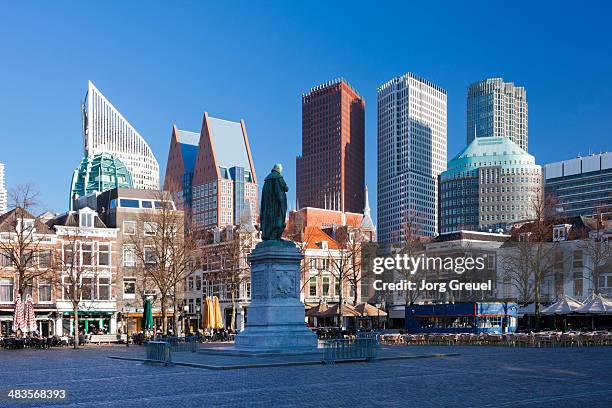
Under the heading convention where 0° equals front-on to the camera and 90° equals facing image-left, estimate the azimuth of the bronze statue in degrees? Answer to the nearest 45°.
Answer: approximately 225°

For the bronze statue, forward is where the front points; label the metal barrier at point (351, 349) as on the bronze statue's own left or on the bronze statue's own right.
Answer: on the bronze statue's own right

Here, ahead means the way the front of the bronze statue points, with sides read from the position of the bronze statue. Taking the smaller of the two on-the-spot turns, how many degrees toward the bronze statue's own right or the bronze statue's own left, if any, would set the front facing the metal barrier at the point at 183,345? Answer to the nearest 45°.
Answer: approximately 90° to the bronze statue's own left
